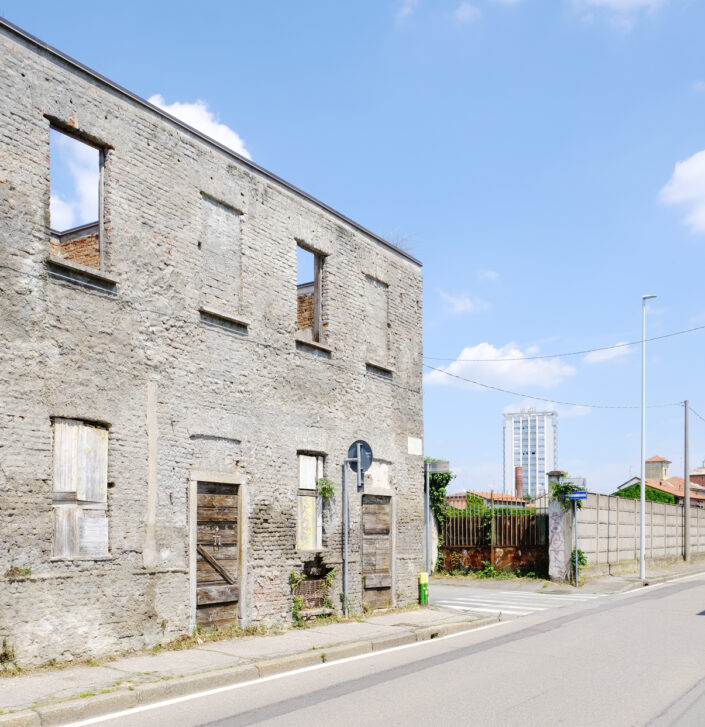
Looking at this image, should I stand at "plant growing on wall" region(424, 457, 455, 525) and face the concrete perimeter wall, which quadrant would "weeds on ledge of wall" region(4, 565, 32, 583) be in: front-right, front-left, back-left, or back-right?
back-right

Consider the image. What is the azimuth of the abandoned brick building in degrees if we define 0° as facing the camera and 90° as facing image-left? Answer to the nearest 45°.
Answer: approximately 315°

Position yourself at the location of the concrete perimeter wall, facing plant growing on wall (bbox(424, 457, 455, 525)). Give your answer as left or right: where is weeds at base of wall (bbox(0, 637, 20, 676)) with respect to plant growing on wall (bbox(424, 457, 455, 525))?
left
